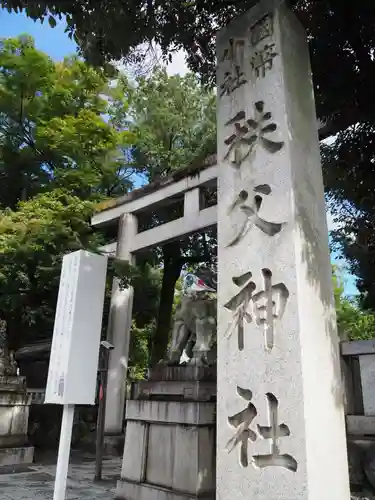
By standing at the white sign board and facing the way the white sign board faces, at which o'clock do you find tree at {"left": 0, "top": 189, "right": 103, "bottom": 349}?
The tree is roughly at 4 o'clock from the white sign board.

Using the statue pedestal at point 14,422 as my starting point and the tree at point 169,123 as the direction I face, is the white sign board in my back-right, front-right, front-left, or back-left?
back-right

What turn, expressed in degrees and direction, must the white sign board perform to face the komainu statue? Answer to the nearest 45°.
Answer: approximately 180°

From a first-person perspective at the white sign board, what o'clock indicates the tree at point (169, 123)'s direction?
The tree is roughly at 5 o'clock from the white sign board.

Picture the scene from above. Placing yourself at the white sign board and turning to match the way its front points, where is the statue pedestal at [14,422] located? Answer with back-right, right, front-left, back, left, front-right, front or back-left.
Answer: back-right

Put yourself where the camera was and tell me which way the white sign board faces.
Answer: facing the viewer and to the left of the viewer

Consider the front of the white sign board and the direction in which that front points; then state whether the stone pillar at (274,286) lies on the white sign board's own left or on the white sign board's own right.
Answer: on the white sign board's own left

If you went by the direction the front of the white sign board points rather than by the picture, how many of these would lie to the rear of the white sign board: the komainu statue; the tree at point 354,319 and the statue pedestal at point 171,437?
3

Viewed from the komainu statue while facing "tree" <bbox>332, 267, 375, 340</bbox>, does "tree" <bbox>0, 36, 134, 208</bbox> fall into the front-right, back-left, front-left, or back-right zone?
front-left

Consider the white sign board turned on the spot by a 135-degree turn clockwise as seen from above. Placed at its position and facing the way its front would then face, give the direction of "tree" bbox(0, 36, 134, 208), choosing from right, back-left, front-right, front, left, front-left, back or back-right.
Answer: front

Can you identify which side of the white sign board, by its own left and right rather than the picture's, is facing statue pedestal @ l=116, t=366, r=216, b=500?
back

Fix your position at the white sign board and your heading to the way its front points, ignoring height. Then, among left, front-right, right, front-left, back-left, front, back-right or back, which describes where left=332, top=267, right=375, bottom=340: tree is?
back
